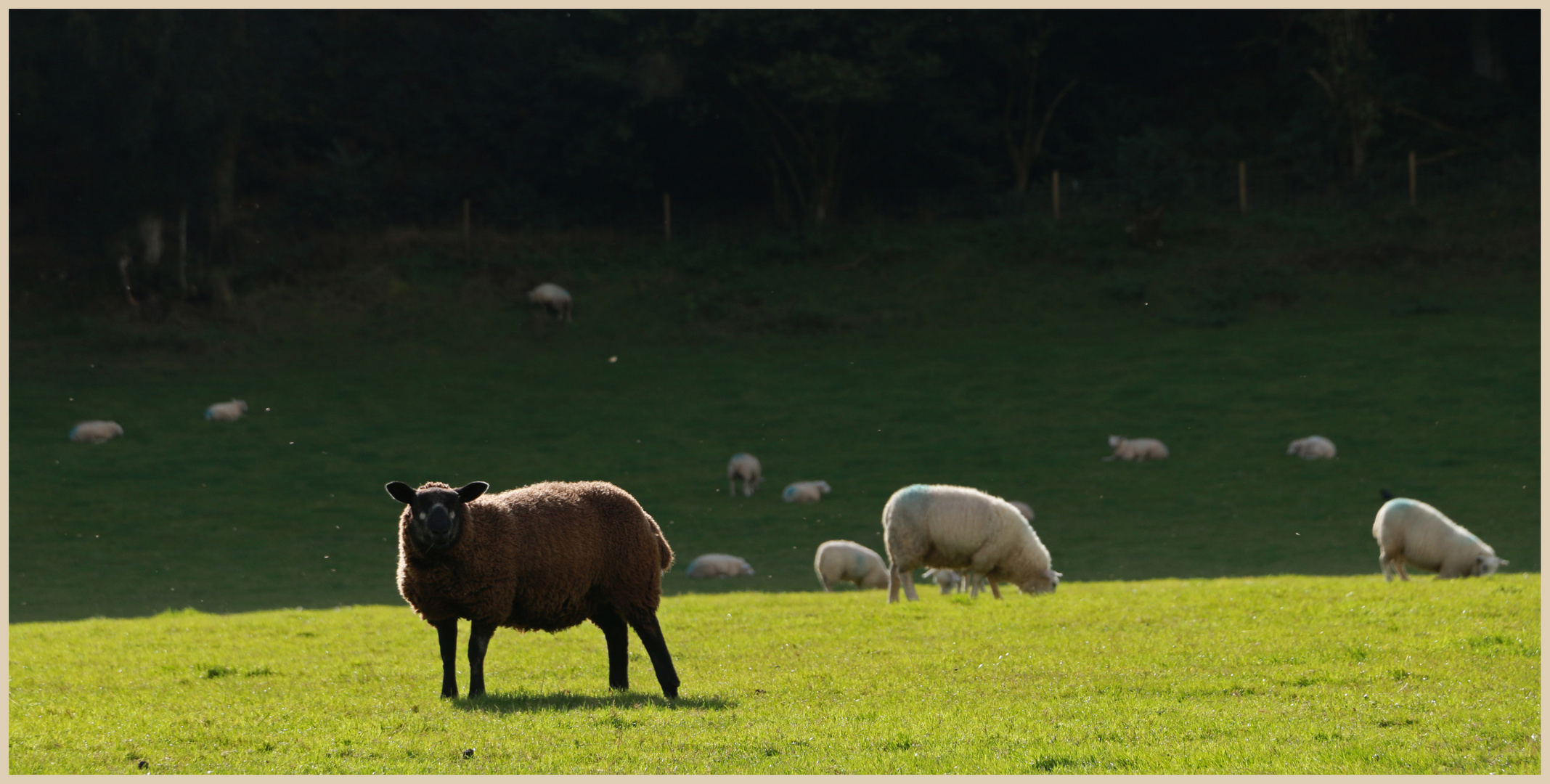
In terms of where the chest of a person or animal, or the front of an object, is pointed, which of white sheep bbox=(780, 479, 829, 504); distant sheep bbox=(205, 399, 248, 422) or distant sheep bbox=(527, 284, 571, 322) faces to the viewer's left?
distant sheep bbox=(527, 284, 571, 322)

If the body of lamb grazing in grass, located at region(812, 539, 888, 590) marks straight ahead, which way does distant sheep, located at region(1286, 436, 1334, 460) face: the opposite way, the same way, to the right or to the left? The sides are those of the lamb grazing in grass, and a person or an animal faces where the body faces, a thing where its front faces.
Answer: the opposite way

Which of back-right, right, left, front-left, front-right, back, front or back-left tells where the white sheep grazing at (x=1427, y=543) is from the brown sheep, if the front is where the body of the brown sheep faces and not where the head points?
back-right

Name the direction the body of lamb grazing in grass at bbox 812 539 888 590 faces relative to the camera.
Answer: to the viewer's right

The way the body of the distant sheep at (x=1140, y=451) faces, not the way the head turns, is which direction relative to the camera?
to the viewer's left

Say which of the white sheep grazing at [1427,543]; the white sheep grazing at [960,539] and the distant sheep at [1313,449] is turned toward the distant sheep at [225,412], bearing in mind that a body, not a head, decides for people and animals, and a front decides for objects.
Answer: the distant sheep at [1313,449]

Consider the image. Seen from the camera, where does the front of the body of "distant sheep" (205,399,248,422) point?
to the viewer's right

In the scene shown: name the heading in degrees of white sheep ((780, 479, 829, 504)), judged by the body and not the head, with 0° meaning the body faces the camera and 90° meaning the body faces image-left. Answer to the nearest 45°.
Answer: approximately 270°

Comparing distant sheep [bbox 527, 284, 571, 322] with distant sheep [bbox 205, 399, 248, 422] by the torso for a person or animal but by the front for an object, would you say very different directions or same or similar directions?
very different directions

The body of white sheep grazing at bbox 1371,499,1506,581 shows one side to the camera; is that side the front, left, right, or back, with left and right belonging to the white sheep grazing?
right

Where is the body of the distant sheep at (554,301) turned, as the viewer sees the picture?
to the viewer's left

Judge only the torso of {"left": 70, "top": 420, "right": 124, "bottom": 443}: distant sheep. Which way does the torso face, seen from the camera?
to the viewer's right

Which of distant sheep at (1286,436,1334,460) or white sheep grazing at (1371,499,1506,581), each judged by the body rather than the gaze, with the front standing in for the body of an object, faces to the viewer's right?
the white sheep grazing

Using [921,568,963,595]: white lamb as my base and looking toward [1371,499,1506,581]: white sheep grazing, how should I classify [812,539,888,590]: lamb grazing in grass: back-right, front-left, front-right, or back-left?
back-left
